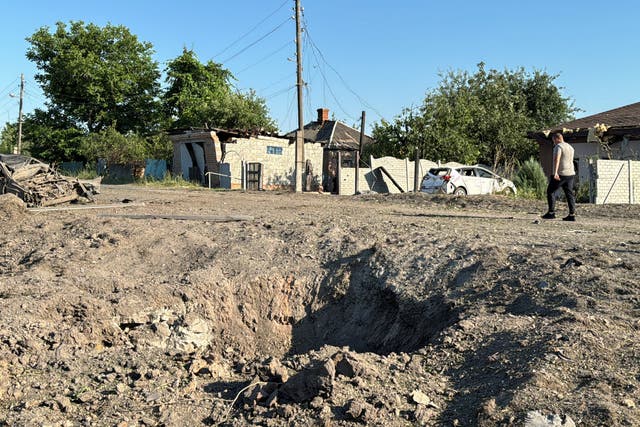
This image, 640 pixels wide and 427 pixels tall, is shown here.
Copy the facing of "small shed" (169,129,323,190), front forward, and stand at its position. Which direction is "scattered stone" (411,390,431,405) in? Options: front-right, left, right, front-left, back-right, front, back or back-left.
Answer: front-left

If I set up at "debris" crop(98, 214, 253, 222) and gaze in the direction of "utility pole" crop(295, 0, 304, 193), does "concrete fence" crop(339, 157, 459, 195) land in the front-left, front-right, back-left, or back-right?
front-right

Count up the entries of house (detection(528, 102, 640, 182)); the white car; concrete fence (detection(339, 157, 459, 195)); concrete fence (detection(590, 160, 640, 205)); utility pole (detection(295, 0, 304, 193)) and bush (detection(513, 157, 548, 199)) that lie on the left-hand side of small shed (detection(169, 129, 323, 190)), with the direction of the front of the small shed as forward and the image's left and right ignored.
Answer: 6

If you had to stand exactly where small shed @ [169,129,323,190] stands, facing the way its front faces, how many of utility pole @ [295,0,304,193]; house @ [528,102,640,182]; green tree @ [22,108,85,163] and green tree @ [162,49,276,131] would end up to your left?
2

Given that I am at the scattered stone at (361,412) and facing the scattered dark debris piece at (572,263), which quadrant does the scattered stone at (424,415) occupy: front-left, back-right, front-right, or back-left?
front-right

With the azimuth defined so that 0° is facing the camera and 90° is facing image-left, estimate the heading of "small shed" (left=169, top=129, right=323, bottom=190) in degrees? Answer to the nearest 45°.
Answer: approximately 45°

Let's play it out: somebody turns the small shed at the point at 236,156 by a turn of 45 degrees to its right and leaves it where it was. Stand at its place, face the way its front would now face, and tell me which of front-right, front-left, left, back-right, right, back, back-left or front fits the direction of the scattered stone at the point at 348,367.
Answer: left

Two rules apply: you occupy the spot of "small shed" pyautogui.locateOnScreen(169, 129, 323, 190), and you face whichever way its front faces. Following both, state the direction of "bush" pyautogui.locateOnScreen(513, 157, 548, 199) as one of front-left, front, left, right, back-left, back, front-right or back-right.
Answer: left

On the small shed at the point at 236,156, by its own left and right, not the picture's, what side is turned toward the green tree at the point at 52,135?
right

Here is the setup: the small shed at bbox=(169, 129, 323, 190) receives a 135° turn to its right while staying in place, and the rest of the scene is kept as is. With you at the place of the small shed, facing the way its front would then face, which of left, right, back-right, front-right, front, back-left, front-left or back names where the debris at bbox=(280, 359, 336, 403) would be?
back

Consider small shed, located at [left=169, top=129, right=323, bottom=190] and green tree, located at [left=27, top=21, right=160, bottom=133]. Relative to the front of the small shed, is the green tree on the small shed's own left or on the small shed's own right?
on the small shed's own right

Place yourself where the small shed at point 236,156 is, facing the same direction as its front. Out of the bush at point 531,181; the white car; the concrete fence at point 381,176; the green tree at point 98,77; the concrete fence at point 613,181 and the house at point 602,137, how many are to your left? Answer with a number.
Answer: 5

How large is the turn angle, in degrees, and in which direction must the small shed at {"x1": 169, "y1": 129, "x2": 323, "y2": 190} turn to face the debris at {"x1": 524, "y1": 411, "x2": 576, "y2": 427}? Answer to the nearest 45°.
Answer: approximately 45° to its left

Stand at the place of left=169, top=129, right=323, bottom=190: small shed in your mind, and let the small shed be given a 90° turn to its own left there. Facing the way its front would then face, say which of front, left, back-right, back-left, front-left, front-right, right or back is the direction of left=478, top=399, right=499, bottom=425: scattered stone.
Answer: front-right

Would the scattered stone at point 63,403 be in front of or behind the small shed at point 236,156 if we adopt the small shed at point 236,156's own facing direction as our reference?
in front

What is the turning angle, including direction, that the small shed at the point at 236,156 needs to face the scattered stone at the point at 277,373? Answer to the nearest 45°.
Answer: approximately 45° to its left

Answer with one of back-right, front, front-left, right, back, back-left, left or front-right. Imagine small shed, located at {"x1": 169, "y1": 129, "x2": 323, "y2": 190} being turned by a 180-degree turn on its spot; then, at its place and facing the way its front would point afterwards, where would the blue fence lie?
left

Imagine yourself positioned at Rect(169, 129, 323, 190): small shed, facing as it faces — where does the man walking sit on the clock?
The man walking is roughly at 10 o'clock from the small shed.
